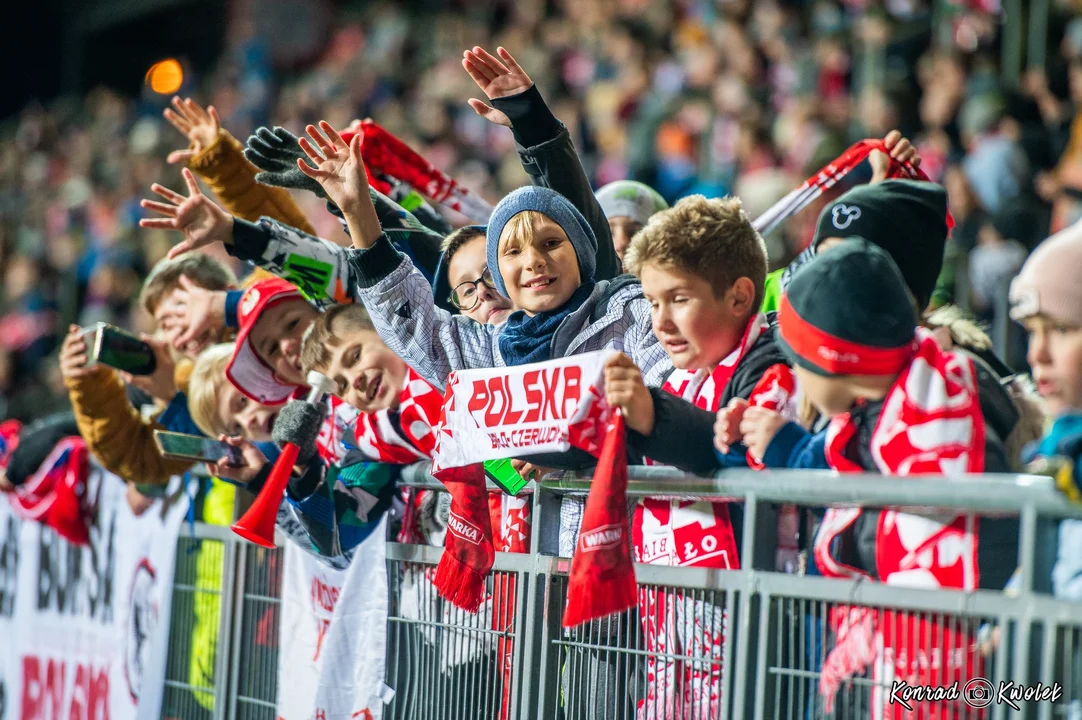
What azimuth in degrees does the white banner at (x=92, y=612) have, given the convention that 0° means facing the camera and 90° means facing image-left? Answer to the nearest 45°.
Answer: approximately 45°

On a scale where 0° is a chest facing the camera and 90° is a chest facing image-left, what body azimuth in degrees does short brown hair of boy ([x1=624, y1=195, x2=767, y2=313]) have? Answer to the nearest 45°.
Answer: approximately 45°

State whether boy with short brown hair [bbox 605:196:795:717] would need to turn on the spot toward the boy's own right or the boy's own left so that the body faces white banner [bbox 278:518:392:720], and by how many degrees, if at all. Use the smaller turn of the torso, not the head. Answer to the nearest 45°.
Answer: approximately 90° to the boy's own right
